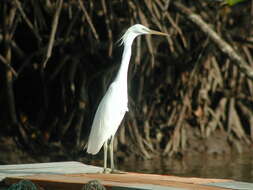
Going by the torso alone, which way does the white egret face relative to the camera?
to the viewer's right

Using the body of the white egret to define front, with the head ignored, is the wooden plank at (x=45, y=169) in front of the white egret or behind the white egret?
behind
